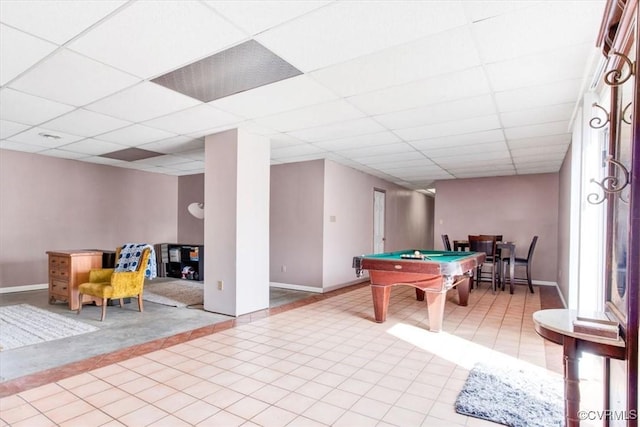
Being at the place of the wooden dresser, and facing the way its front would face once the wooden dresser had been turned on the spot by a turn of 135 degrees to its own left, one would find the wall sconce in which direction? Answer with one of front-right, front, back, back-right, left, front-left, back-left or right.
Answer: front-left

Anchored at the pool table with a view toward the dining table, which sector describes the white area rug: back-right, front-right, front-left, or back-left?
back-left

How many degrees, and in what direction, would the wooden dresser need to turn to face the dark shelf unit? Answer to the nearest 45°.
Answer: approximately 180°

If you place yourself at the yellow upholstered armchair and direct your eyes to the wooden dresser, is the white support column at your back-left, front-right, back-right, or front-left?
back-right

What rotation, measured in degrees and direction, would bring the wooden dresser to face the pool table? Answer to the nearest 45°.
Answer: approximately 90° to its left

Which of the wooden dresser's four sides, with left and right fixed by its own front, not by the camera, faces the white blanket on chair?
left

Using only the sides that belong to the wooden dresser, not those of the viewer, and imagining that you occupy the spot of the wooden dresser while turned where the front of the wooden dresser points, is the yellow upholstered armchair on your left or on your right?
on your left

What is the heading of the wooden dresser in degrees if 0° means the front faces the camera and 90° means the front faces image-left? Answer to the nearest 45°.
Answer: approximately 45°

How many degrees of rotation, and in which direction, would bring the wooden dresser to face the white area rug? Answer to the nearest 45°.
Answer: approximately 45° to its left

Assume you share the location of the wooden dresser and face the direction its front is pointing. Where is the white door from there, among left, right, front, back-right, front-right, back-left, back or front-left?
back-left

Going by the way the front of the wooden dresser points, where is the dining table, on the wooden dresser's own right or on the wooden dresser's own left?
on the wooden dresser's own left

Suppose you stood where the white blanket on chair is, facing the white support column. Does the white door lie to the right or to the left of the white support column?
left
